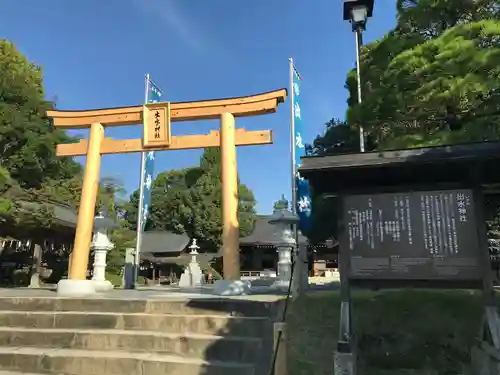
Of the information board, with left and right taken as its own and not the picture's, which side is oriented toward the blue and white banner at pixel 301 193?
back

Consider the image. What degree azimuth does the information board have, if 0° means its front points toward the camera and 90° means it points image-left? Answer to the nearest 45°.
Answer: approximately 0°

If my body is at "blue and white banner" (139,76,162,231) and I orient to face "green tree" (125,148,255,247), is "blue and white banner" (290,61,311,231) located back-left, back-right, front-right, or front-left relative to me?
back-right

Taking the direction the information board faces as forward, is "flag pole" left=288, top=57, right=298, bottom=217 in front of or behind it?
behind

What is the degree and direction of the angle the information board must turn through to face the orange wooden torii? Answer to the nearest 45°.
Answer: approximately 135° to its right

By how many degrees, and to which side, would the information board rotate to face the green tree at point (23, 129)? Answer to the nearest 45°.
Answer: approximately 135° to its right

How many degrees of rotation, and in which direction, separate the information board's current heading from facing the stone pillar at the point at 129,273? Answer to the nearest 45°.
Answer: approximately 135° to its right

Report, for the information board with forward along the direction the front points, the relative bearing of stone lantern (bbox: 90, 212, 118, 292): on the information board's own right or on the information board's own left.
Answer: on the information board's own right

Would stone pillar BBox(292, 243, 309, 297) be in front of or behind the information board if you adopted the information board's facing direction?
behind

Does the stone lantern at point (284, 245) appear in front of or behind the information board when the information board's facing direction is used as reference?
behind

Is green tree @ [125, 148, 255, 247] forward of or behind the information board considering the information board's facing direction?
behind

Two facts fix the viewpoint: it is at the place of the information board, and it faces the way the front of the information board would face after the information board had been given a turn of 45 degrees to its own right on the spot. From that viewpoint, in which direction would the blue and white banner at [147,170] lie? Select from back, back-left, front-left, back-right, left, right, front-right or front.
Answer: right
